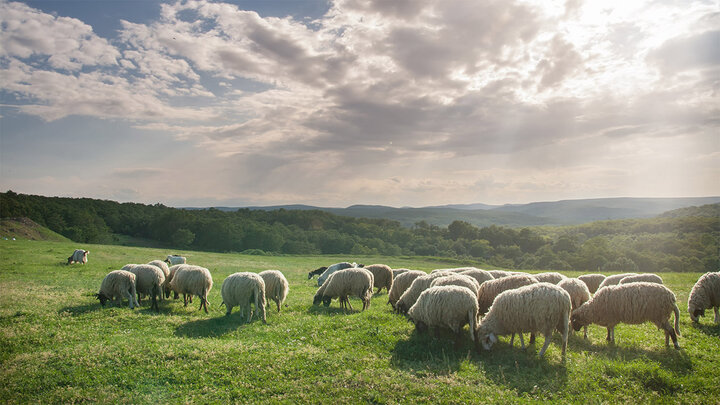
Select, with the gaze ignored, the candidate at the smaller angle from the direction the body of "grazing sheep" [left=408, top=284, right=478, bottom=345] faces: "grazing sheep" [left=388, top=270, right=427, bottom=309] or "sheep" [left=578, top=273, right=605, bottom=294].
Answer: the grazing sheep

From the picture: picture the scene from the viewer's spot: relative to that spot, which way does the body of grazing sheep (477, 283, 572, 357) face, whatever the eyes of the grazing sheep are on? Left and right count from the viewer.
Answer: facing to the left of the viewer

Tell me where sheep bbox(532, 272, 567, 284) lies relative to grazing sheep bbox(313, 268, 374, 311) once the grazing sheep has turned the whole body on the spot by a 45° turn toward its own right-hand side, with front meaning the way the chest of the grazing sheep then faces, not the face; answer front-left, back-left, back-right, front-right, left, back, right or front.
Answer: back-right

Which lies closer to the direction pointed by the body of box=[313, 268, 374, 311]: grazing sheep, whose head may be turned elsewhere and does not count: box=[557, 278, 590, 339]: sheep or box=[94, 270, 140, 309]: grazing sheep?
the grazing sheep

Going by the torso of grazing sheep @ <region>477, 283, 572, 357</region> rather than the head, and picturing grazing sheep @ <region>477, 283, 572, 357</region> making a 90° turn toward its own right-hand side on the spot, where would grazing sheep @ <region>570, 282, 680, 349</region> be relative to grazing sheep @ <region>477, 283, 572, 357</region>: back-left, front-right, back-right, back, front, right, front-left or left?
front-right

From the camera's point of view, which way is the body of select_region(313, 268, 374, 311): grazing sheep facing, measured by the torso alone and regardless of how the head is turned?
to the viewer's left

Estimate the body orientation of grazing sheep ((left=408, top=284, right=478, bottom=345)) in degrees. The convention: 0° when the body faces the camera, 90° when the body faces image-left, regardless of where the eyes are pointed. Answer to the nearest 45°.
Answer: approximately 90°

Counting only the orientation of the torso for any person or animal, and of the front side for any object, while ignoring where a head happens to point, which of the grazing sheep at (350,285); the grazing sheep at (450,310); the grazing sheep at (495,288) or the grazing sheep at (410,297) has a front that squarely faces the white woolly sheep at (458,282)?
the grazing sheep at (495,288)

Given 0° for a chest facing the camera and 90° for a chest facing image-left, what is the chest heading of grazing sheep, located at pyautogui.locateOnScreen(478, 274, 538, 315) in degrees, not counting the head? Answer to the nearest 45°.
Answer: approximately 90°

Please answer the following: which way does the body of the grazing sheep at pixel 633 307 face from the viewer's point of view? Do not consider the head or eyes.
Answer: to the viewer's left

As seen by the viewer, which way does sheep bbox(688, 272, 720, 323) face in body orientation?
to the viewer's left

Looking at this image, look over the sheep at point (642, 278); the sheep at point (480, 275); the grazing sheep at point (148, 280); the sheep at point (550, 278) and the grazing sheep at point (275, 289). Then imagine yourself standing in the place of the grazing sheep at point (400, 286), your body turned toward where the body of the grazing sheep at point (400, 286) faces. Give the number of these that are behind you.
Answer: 3

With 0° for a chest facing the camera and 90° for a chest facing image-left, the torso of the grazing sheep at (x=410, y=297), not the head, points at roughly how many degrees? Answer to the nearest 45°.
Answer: approximately 90°
